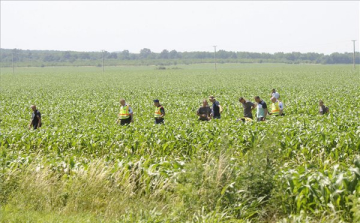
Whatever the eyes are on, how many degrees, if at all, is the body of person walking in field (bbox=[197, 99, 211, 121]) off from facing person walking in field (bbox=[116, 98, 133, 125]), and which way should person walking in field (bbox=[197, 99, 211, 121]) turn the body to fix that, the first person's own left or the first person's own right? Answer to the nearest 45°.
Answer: approximately 90° to the first person's own right

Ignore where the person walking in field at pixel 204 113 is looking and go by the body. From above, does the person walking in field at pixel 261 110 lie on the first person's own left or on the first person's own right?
on the first person's own left

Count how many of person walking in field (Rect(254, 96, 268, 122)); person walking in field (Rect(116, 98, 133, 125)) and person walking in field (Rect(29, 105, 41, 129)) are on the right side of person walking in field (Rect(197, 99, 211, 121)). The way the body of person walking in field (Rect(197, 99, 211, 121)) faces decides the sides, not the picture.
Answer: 2

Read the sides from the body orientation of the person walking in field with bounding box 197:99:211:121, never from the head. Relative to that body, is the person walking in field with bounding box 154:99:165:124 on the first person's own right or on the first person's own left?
on the first person's own right

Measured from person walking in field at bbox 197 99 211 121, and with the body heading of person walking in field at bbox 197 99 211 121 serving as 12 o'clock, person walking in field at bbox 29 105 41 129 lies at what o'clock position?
person walking in field at bbox 29 105 41 129 is roughly at 3 o'clock from person walking in field at bbox 197 99 211 121.

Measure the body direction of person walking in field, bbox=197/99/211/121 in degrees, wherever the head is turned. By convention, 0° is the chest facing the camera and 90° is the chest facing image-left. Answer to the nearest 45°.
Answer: approximately 0°
